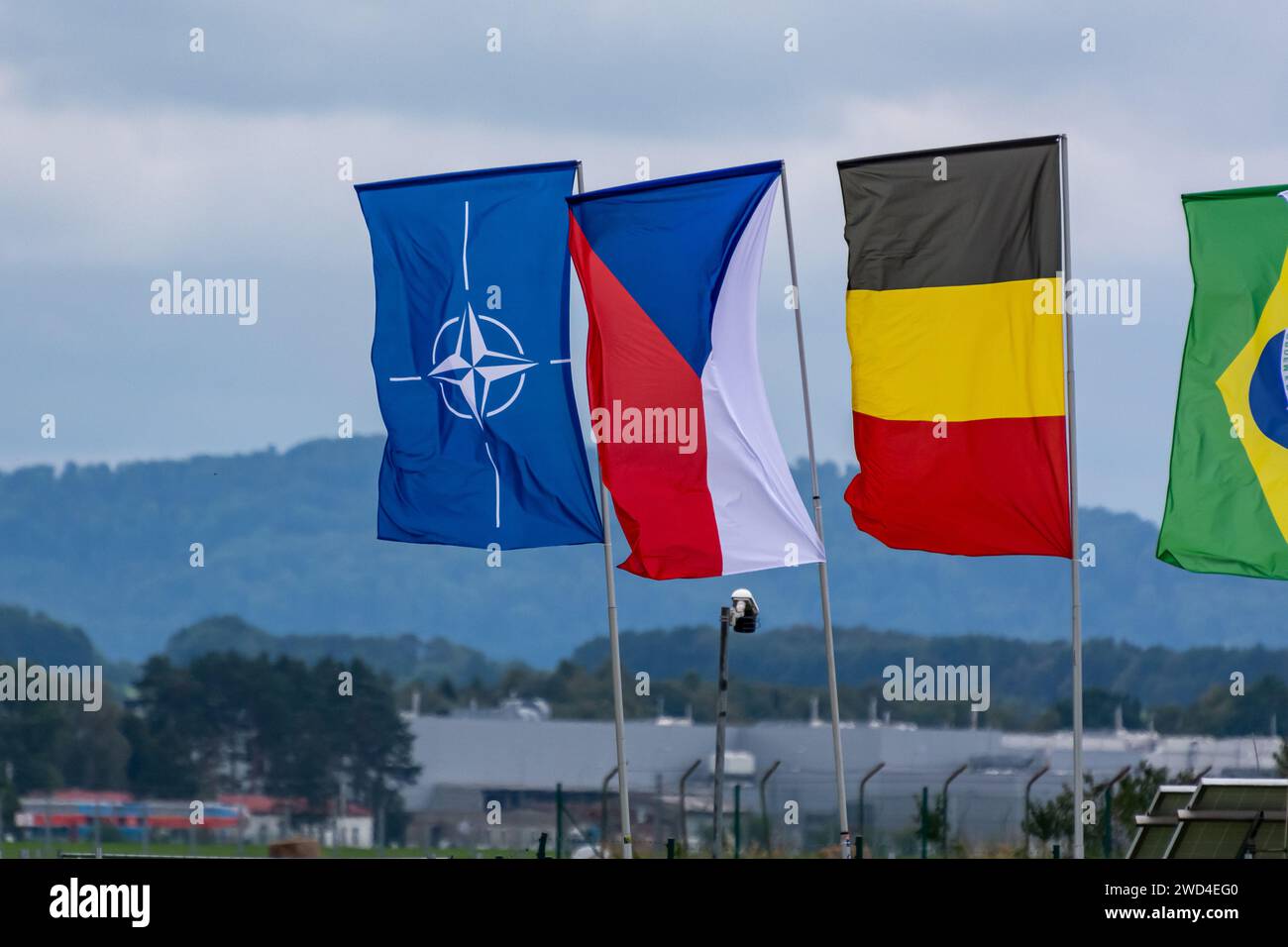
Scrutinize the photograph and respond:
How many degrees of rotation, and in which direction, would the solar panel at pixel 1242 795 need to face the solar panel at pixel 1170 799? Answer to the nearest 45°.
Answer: approximately 135° to its right

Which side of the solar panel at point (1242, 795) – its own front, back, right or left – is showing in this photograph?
front

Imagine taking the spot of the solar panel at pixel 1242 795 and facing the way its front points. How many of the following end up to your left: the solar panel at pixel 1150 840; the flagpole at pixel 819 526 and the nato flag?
0

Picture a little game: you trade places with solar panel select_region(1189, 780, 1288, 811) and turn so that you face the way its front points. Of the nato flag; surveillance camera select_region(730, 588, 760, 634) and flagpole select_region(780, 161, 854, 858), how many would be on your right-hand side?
3

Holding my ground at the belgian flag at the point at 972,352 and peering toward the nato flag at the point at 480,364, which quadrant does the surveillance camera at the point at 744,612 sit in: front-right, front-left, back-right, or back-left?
front-right

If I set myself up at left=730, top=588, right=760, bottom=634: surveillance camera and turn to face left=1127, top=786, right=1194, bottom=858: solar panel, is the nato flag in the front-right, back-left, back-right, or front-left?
back-right
